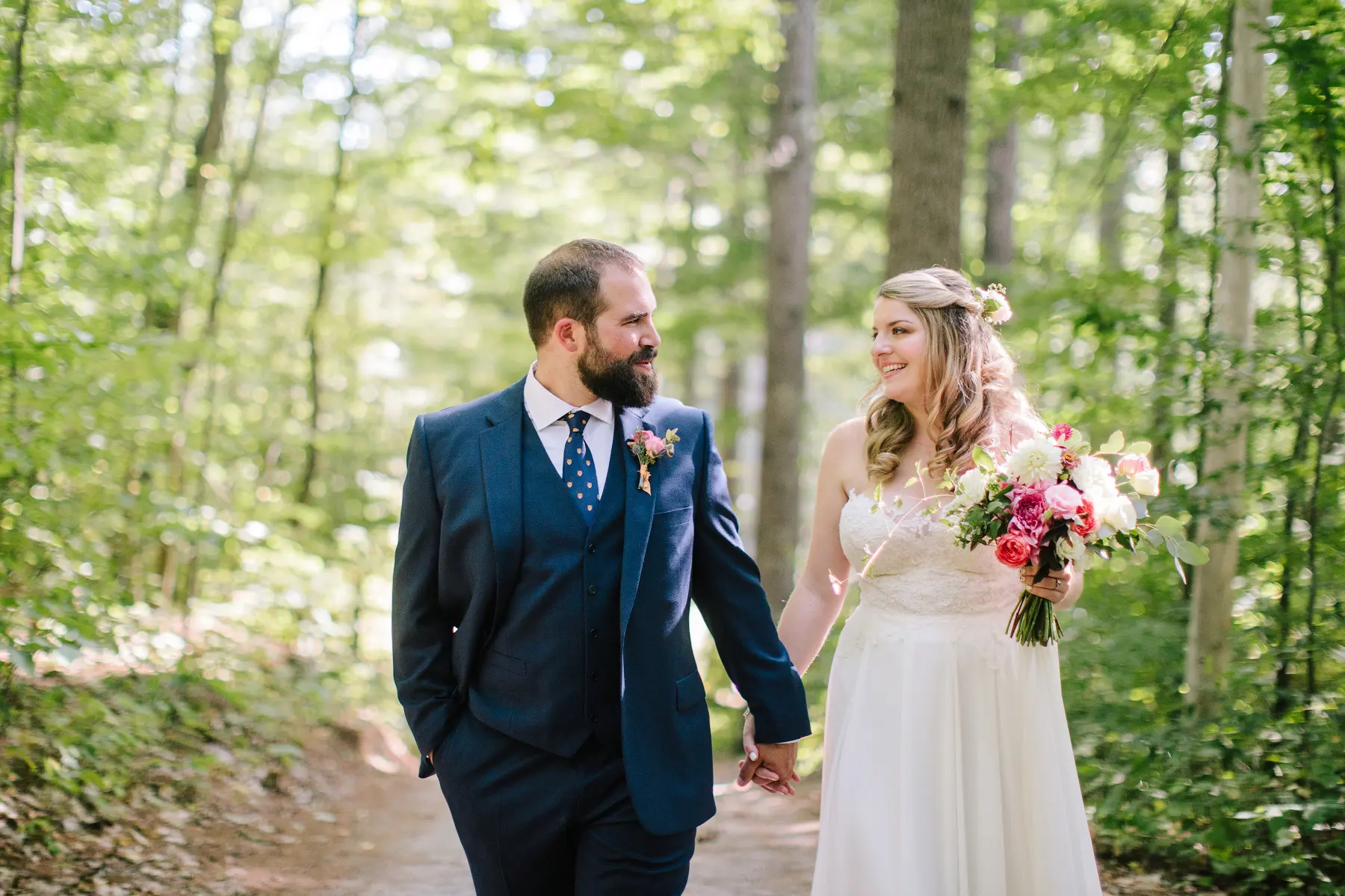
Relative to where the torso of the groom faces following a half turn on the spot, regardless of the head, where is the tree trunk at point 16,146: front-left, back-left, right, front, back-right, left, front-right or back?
front-left

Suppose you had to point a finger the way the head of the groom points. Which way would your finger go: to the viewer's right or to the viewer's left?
to the viewer's right

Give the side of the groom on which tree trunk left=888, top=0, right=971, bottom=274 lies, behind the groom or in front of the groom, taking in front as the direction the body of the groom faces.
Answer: behind

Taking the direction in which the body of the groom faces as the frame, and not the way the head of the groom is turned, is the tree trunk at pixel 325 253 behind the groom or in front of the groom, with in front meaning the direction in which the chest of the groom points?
behind

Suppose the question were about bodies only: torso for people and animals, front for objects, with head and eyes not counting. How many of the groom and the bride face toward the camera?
2

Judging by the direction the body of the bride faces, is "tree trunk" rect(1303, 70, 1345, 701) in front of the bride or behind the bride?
behind

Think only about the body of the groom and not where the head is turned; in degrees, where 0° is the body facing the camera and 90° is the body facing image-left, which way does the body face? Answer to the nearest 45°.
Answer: approximately 0°

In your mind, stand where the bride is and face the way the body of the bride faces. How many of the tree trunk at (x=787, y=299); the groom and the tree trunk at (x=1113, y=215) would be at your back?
2
